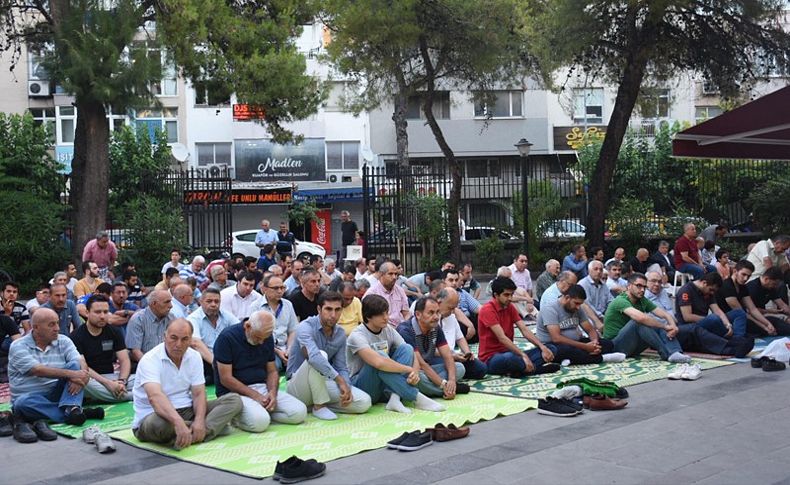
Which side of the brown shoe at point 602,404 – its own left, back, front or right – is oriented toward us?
right

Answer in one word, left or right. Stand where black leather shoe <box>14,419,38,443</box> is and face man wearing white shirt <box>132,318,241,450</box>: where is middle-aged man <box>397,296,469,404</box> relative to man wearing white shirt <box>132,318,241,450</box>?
left

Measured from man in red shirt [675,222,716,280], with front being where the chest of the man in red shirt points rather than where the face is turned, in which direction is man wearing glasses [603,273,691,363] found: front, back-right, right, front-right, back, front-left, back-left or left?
front-right

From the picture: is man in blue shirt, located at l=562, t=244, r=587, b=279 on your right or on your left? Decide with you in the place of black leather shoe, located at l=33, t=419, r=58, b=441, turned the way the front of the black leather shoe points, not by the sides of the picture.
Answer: on your left
